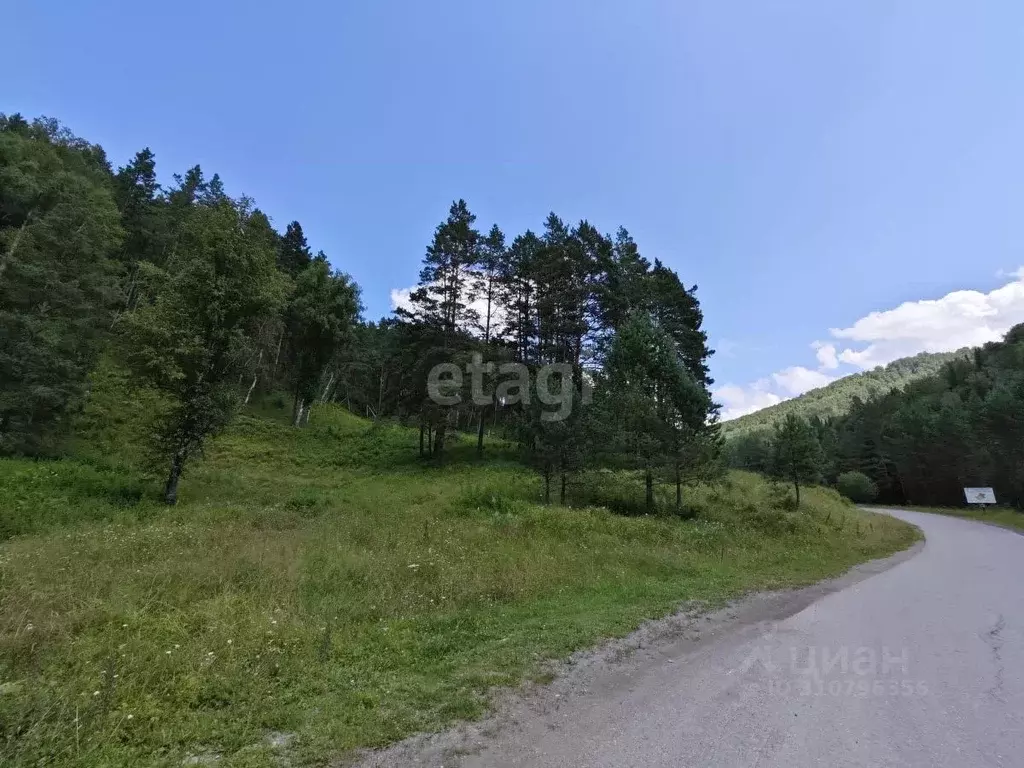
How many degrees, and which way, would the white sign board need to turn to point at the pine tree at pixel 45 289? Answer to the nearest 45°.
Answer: approximately 45° to its right

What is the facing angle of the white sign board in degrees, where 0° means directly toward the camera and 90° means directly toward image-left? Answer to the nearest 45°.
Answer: approximately 0°

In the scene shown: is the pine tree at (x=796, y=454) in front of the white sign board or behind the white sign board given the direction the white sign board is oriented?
in front
